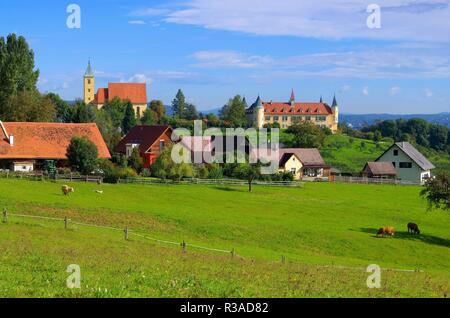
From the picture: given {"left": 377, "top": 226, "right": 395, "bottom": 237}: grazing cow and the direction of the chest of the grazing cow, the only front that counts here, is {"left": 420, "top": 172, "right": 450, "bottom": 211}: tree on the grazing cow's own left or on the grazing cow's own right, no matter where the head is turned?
on the grazing cow's own right

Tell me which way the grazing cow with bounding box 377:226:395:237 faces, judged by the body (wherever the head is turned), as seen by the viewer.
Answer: to the viewer's left

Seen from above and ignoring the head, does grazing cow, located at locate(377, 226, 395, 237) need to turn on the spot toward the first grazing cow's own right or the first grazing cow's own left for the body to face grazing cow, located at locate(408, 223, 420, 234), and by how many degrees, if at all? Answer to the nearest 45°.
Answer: approximately 135° to the first grazing cow's own right
